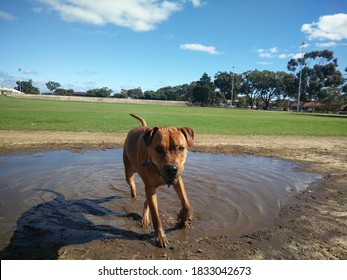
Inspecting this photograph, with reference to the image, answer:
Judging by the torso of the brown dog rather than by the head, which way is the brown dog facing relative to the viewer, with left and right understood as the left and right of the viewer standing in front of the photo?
facing the viewer and to the right of the viewer
